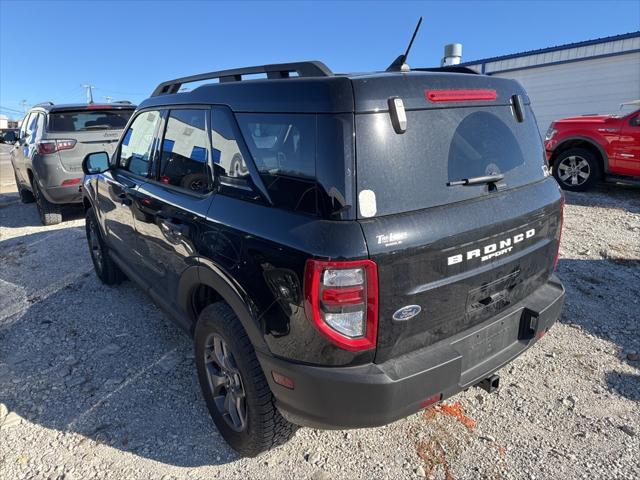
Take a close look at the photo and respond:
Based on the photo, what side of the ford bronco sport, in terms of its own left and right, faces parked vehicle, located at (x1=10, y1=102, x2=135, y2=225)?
front

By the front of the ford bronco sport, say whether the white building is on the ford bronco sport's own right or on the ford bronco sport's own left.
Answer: on the ford bronco sport's own right

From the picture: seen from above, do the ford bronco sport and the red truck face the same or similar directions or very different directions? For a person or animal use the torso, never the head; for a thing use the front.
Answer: same or similar directions

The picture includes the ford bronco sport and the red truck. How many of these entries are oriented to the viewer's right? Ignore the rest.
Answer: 0

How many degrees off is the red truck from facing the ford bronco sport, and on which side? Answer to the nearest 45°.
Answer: approximately 90° to its left

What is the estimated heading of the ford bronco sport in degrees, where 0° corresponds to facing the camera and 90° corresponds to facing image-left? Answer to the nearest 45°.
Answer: approximately 135°

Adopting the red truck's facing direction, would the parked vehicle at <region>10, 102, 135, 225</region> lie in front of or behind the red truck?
in front

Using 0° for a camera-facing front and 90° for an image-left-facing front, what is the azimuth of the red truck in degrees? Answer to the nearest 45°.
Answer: approximately 90°

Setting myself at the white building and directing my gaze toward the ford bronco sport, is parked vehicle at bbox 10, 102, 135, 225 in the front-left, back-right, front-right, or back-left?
front-right

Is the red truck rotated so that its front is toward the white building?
no
